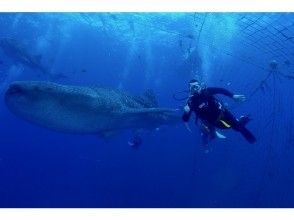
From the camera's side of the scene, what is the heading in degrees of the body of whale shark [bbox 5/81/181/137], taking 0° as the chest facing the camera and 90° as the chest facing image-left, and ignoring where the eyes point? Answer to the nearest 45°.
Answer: approximately 90°

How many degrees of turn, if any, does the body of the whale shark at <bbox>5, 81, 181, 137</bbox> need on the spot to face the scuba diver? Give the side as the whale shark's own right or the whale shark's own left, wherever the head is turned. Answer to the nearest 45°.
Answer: approximately 180°
